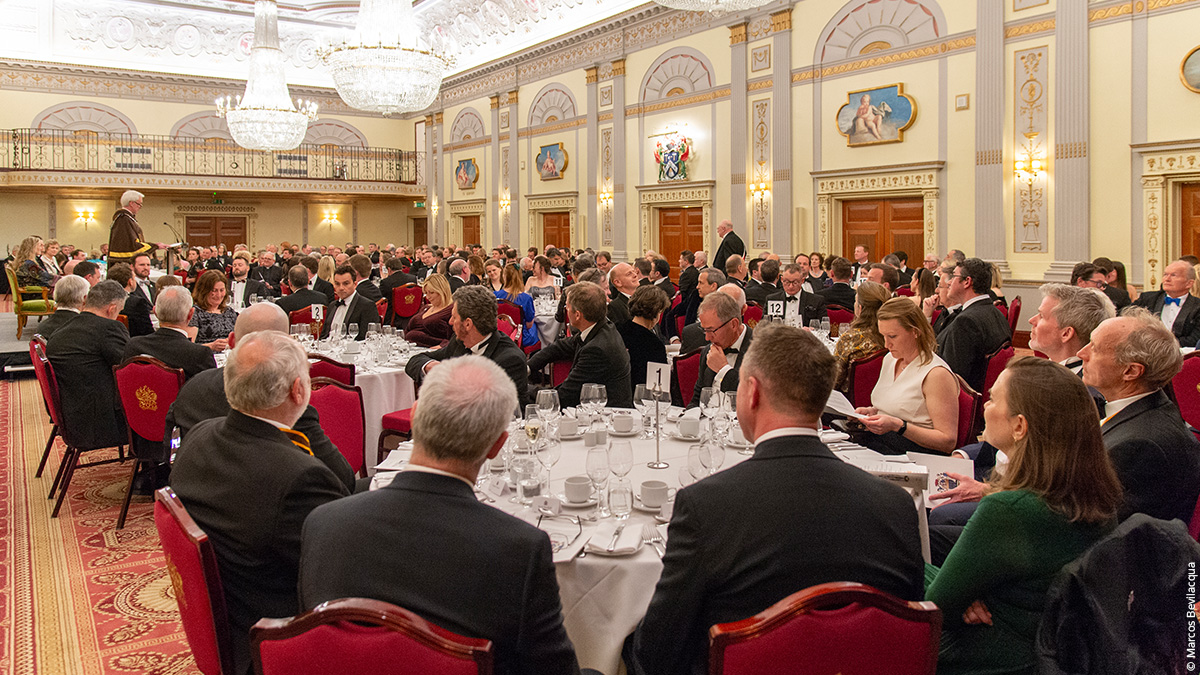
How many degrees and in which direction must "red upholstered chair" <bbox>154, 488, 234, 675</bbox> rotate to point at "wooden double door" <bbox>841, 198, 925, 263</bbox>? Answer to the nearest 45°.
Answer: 0° — it already faces it

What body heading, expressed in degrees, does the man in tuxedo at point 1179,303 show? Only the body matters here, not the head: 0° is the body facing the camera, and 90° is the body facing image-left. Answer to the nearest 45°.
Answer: approximately 45°

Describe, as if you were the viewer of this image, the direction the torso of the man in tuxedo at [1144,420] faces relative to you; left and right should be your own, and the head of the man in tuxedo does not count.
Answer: facing to the left of the viewer

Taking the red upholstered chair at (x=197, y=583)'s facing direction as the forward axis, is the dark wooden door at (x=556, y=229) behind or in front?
in front

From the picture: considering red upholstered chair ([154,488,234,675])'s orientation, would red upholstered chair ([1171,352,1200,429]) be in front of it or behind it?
in front

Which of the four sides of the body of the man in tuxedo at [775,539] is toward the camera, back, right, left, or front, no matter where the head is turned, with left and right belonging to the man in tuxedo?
back

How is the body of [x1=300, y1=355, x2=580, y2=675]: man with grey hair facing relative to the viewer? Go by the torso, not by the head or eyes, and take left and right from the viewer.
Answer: facing away from the viewer

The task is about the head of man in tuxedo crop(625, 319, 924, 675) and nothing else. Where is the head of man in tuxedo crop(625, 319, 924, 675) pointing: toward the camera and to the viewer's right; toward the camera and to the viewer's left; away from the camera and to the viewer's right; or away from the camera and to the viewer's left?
away from the camera and to the viewer's left

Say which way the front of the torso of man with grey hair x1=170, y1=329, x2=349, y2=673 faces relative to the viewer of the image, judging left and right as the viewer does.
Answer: facing away from the viewer and to the right of the viewer

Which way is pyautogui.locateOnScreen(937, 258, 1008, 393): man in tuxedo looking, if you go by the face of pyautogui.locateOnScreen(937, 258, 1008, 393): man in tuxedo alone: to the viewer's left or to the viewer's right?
to the viewer's left
